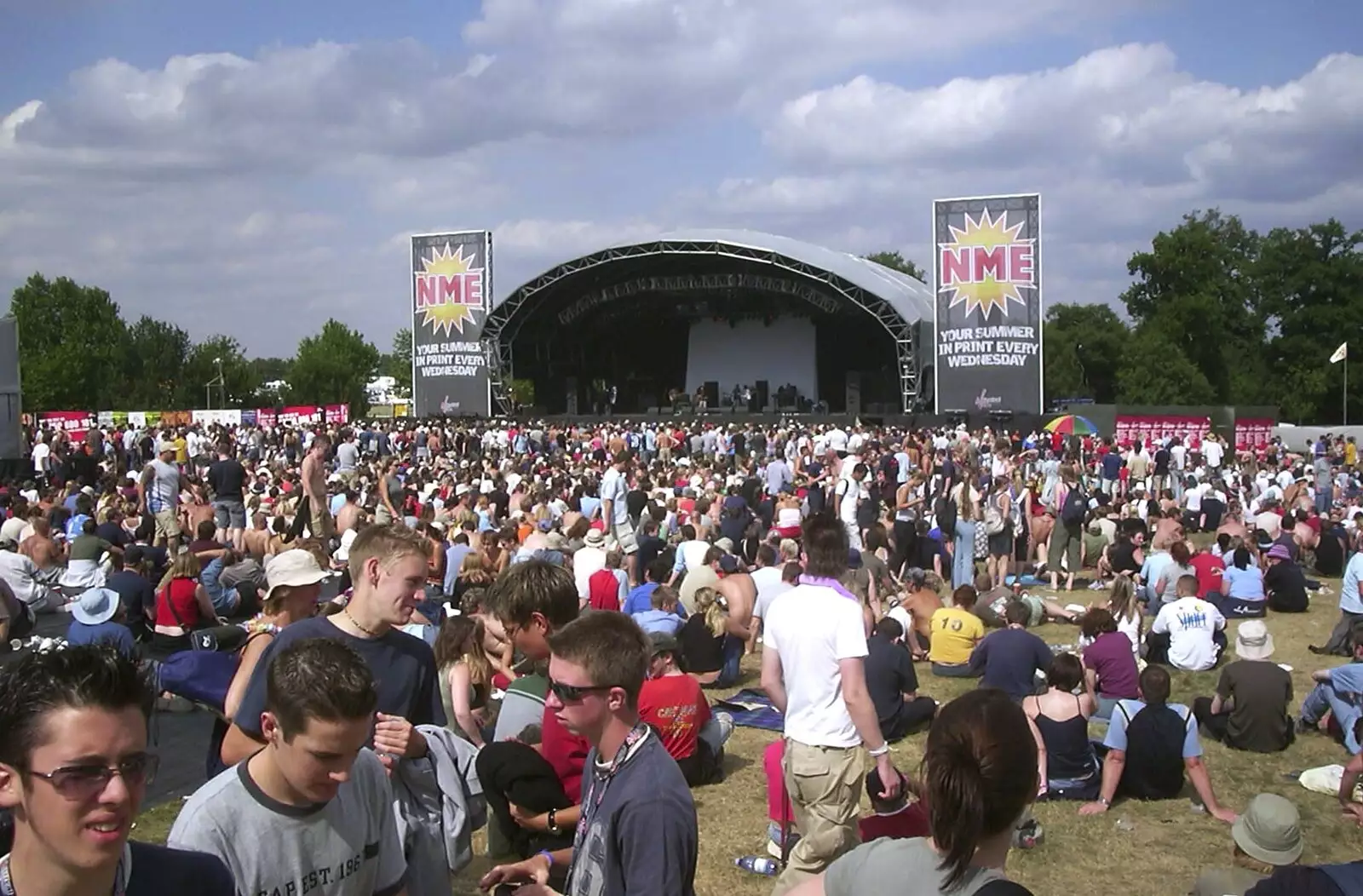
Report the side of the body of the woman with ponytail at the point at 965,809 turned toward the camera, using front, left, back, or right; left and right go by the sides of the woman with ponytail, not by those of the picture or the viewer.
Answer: back

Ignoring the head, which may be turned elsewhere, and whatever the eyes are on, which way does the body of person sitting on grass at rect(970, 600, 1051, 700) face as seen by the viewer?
away from the camera

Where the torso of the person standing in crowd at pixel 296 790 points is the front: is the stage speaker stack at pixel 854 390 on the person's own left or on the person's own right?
on the person's own left

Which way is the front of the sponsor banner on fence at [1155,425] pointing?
toward the camera

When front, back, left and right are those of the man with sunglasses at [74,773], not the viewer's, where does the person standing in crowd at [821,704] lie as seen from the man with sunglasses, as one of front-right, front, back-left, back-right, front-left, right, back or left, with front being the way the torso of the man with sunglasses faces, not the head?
left

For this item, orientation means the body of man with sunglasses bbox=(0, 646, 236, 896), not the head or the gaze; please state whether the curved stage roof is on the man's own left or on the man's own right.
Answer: on the man's own left

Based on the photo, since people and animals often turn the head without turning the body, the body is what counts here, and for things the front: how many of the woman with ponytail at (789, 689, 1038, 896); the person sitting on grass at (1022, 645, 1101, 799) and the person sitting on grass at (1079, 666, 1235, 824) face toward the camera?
0

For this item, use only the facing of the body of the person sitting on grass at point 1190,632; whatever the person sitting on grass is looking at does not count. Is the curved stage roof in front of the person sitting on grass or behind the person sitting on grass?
in front

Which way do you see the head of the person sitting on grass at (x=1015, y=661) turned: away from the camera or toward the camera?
away from the camera

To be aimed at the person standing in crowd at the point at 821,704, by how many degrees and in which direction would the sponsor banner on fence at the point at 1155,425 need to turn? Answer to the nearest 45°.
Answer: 0° — it already faces them

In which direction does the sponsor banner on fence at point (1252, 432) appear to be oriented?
toward the camera

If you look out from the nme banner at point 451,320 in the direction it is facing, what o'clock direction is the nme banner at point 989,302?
the nme banner at point 989,302 is roughly at 10 o'clock from the nme banner at point 451,320.

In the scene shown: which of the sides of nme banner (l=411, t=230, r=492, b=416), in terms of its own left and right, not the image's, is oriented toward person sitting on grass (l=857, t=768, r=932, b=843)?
front

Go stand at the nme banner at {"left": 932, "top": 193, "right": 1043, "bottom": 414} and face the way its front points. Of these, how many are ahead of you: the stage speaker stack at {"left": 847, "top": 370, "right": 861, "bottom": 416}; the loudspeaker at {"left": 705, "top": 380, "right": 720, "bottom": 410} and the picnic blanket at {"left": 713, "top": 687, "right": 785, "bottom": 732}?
1

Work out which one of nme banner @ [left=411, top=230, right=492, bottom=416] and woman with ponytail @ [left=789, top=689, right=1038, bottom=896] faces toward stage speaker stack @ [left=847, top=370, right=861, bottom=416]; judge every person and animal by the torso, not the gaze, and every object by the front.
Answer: the woman with ponytail

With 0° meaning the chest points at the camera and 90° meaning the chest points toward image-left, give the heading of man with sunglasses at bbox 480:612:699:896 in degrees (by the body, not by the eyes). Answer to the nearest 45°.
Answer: approximately 90°

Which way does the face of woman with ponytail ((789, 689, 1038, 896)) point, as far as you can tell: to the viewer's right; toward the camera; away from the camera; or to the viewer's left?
away from the camera

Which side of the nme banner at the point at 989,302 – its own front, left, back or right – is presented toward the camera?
front

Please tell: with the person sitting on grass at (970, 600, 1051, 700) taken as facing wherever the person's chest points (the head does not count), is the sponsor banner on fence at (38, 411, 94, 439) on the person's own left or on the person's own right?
on the person's own left

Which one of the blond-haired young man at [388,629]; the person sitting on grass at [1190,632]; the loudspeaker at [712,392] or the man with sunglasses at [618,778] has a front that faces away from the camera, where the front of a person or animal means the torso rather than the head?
the person sitting on grass
